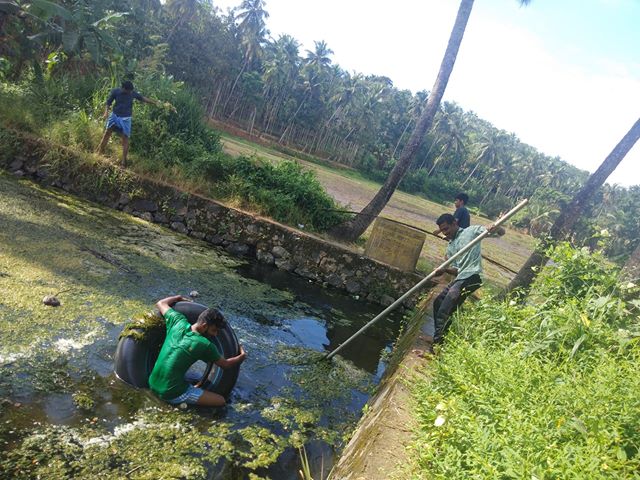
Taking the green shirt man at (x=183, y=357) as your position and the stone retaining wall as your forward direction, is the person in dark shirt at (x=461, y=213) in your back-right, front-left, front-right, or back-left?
front-right

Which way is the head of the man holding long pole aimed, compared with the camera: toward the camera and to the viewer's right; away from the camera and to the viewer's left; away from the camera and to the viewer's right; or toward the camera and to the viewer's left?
toward the camera and to the viewer's left

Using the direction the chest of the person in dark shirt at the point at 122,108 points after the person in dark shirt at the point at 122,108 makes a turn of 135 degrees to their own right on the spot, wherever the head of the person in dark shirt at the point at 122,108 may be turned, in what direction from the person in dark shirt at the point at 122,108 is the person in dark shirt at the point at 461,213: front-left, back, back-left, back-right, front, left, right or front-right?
back

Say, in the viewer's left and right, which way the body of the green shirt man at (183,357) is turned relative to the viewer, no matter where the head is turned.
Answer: facing away from the viewer and to the right of the viewer

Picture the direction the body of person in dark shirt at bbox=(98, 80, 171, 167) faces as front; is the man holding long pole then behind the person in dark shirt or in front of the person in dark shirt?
in front

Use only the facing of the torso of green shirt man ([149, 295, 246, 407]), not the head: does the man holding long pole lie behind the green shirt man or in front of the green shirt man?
in front

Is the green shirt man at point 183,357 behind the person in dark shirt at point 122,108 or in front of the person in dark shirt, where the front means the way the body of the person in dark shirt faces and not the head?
in front

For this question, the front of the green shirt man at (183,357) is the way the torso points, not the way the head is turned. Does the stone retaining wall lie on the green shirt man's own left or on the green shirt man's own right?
on the green shirt man's own left
